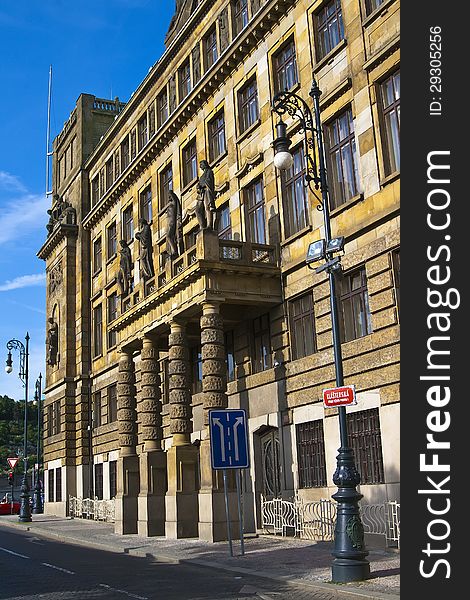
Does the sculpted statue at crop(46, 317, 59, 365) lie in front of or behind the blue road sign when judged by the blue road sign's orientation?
behind

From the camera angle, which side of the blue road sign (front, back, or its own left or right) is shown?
front

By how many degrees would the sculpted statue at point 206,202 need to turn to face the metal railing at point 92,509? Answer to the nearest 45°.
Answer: approximately 135° to its right

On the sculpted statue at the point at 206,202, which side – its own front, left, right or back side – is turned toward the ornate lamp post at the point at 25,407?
right

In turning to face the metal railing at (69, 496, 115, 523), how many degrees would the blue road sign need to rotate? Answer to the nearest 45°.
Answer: approximately 180°

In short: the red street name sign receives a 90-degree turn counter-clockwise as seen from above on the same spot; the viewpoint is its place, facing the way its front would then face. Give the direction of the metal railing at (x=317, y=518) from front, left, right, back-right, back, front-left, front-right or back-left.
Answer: left

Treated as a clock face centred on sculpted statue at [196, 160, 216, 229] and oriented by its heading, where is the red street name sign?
The red street name sign is roughly at 10 o'clock from the sculpted statue.

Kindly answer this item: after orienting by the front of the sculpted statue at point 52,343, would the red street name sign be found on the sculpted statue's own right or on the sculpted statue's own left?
on the sculpted statue's own left

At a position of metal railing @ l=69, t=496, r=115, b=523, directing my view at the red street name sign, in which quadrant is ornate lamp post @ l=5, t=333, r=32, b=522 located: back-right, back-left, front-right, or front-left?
back-right

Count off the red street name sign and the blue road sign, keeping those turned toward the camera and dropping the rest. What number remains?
2
